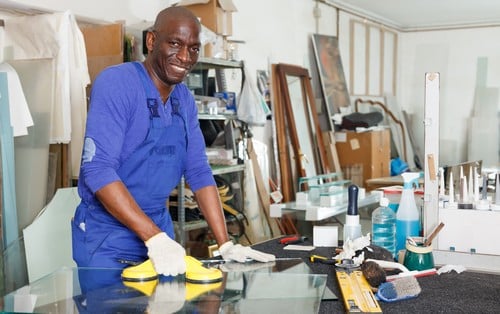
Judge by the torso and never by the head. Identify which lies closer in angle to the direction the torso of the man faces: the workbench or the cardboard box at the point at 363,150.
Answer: the workbench

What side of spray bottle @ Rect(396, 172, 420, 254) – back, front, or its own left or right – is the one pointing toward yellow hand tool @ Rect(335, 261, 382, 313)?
right

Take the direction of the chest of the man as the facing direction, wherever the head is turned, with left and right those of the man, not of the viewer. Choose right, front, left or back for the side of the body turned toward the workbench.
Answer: front

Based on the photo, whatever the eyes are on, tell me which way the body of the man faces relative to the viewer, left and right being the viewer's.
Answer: facing the viewer and to the right of the viewer

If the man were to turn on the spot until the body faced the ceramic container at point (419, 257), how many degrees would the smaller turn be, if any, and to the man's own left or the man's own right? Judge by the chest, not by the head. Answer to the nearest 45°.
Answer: approximately 45° to the man's own left

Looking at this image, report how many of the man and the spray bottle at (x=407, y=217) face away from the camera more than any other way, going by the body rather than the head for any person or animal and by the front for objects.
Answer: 0
